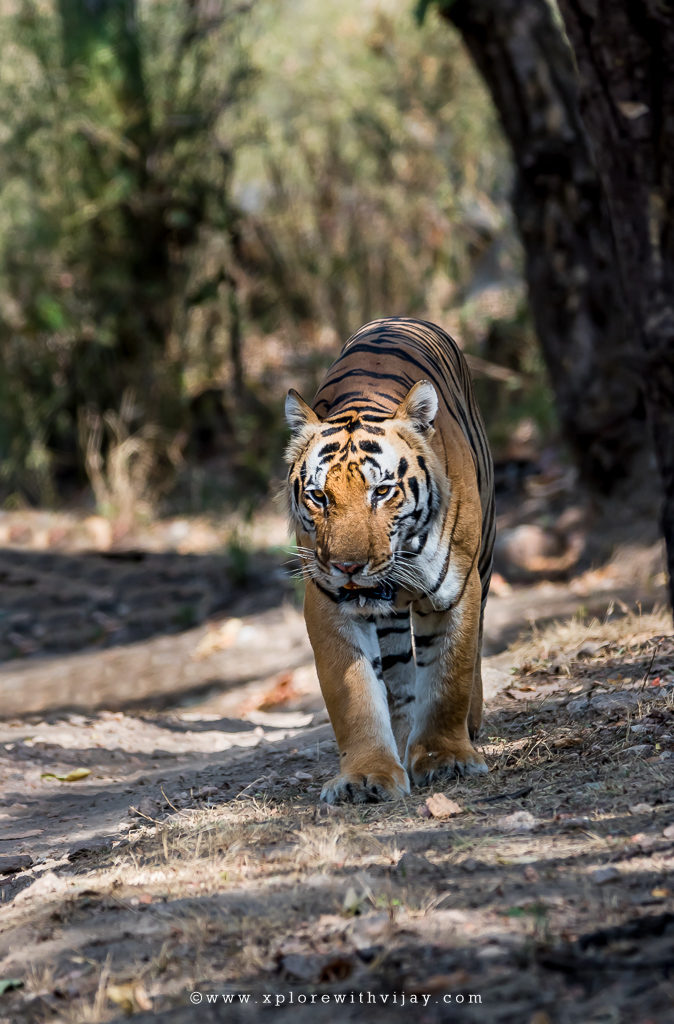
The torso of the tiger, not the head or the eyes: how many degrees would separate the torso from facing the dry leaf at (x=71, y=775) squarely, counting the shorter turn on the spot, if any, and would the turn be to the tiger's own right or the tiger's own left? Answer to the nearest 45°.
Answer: approximately 135° to the tiger's own right

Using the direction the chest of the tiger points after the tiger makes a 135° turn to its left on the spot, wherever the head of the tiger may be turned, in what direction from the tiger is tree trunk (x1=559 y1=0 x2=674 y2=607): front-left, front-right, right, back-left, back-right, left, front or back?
front

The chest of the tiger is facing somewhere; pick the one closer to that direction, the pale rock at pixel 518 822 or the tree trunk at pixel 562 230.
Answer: the pale rock

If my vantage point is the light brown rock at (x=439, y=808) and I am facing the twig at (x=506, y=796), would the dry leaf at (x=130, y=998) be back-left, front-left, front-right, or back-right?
back-right

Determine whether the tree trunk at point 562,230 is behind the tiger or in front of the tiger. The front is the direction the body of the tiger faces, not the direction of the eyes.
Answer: behind

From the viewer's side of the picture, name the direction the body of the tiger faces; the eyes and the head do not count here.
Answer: toward the camera

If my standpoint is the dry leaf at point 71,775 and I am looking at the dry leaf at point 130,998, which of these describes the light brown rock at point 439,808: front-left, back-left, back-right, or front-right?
front-left

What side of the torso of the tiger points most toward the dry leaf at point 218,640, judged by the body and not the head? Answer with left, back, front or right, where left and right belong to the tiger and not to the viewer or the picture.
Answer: back
